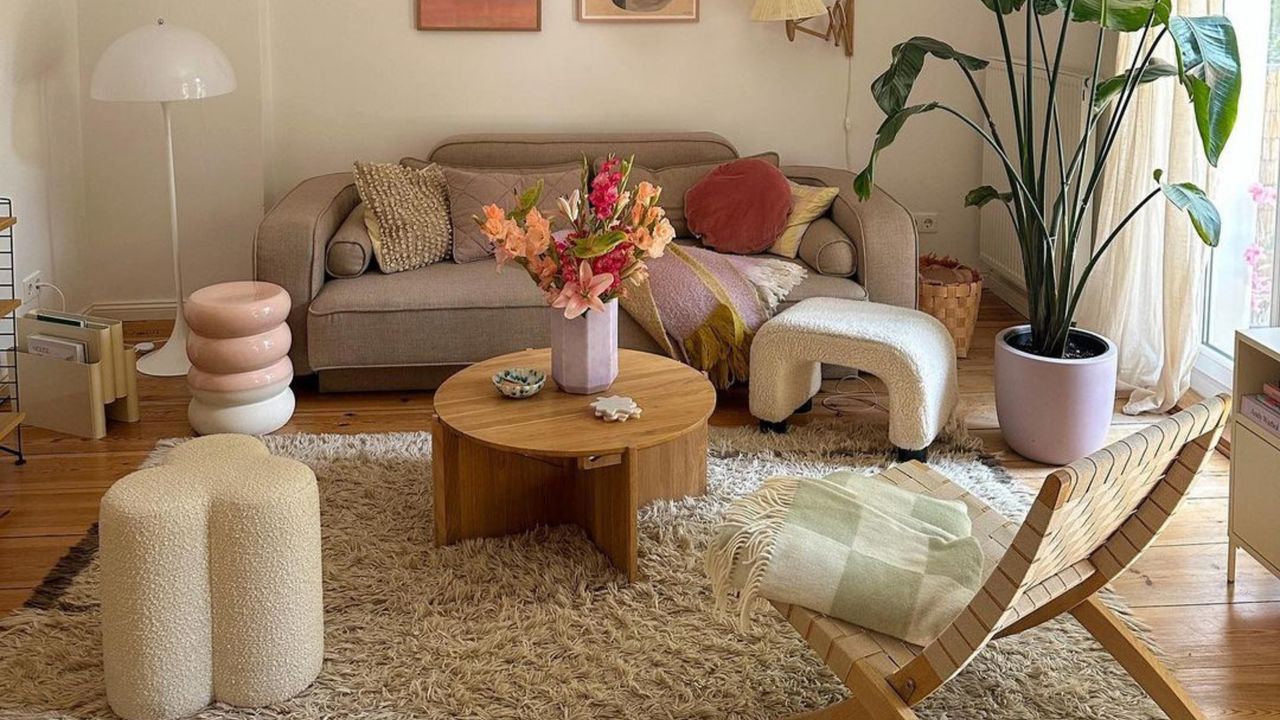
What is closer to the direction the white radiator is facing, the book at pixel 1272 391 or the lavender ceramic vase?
the lavender ceramic vase

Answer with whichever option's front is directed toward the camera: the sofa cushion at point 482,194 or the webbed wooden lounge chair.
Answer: the sofa cushion

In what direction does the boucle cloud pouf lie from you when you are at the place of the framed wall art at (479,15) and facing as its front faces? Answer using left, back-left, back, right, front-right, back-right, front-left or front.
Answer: front

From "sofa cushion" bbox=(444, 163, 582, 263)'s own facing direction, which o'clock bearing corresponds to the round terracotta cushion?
The round terracotta cushion is roughly at 9 o'clock from the sofa cushion.

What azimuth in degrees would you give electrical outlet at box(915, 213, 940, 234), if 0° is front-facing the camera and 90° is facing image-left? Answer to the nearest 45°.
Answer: approximately 0°

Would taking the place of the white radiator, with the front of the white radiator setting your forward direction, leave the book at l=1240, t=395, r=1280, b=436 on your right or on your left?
on your left

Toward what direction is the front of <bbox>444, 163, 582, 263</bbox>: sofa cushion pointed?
toward the camera

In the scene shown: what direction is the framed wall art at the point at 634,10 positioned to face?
toward the camera

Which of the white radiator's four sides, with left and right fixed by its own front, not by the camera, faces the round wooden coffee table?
front

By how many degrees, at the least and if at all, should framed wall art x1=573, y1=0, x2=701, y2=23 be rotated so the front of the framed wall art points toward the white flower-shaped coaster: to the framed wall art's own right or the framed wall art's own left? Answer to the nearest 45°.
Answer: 0° — it already faces it

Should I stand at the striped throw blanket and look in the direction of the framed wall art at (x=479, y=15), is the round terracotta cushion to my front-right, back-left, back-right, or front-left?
front-right

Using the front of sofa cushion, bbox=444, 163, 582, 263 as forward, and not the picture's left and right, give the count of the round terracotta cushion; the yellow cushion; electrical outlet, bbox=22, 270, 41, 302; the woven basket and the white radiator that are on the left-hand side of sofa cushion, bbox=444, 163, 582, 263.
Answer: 4

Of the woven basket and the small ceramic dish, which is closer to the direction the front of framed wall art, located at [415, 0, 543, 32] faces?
the small ceramic dish

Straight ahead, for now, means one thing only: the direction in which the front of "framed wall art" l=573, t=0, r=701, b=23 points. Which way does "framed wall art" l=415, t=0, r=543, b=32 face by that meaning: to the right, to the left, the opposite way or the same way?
the same way

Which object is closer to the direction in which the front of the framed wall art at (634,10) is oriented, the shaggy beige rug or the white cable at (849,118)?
the shaggy beige rug

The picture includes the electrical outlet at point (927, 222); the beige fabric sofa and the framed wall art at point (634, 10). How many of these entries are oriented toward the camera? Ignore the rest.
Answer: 3

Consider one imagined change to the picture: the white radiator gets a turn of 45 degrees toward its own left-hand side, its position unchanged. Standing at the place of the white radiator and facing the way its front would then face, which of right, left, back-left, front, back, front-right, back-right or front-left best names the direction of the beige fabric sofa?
front-right

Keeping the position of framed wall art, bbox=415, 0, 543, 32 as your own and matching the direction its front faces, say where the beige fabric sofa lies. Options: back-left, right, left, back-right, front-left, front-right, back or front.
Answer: front
